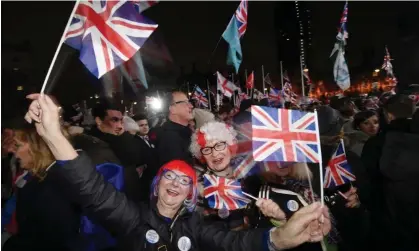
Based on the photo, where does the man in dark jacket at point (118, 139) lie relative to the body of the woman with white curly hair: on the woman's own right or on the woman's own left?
on the woman's own right

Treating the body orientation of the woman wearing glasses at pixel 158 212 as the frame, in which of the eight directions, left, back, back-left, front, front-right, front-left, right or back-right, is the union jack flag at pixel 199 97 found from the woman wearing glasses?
back

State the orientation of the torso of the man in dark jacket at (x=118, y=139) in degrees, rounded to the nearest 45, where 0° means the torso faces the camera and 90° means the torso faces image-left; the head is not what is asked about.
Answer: approximately 315°

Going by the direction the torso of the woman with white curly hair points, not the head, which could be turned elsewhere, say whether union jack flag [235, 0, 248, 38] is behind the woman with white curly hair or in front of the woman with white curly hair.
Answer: behind

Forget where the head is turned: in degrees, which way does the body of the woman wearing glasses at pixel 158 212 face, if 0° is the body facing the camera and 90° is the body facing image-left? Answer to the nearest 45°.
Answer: approximately 0°

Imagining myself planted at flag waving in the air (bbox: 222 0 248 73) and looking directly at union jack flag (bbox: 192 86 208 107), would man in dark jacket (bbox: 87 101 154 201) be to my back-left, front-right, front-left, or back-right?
back-left

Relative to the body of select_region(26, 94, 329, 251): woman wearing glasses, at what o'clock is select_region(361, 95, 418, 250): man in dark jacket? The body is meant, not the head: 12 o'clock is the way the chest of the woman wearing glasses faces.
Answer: The man in dark jacket is roughly at 8 o'clock from the woman wearing glasses.
